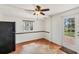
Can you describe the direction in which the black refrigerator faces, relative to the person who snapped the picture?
facing the viewer and to the right of the viewer

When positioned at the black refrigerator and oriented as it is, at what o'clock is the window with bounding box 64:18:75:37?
The window is roughly at 11 o'clock from the black refrigerator.
